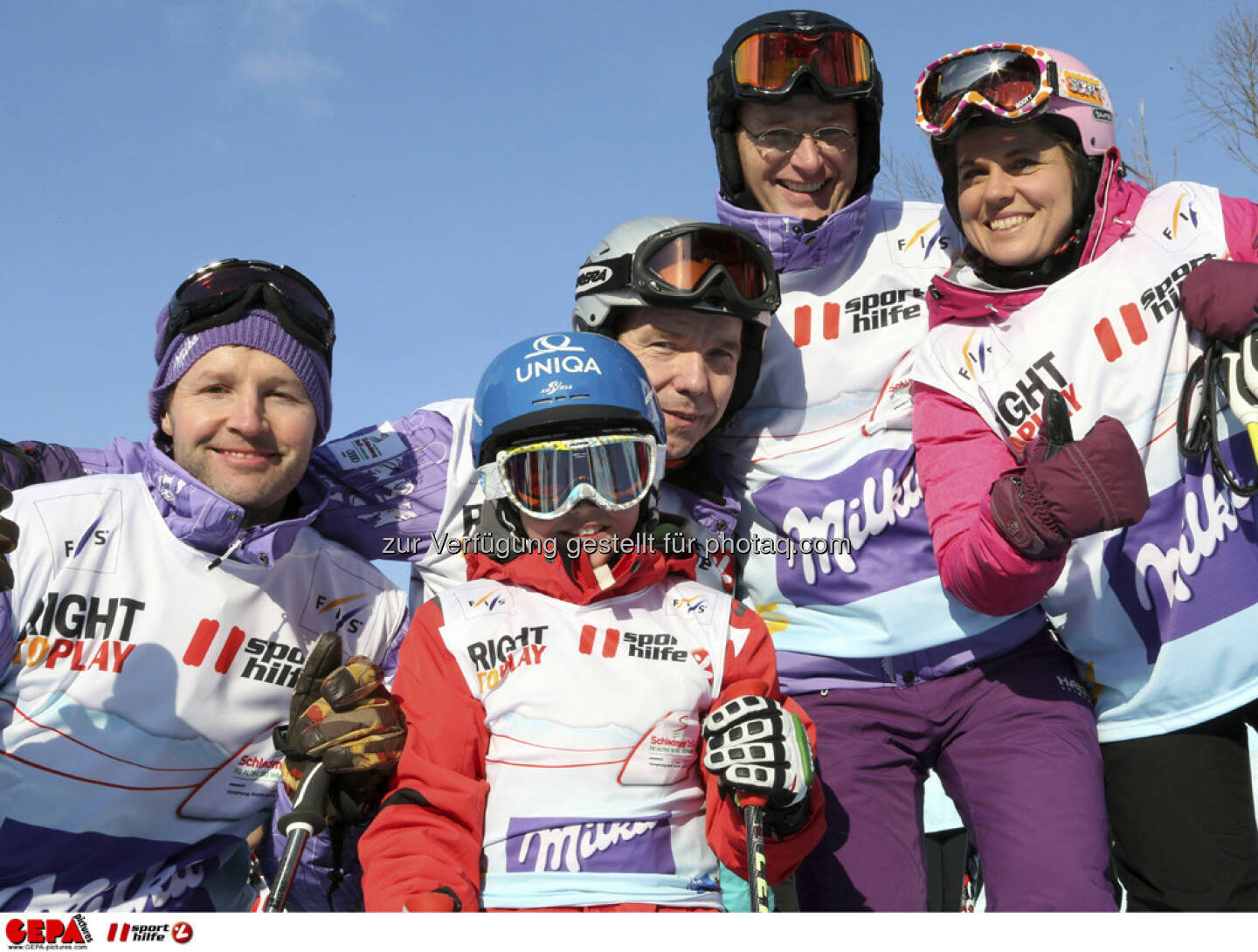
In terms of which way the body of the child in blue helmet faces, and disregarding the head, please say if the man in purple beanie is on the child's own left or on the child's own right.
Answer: on the child's own right

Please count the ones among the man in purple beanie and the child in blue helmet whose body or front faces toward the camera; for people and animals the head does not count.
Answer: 2

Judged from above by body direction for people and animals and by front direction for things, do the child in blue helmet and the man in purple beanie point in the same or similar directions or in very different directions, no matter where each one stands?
same or similar directions

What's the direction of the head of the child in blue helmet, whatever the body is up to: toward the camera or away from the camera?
toward the camera

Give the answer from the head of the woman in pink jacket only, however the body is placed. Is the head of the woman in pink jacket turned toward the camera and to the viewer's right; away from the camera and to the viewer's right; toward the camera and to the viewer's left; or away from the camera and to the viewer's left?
toward the camera and to the viewer's left

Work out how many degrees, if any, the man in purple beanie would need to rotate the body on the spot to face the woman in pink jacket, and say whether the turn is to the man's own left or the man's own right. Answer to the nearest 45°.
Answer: approximately 45° to the man's own left

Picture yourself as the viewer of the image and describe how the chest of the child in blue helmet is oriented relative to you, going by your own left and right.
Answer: facing the viewer

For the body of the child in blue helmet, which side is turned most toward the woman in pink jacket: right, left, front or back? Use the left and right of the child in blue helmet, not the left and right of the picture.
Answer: left

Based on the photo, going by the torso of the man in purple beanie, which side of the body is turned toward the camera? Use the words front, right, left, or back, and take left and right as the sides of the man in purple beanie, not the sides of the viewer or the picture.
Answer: front
